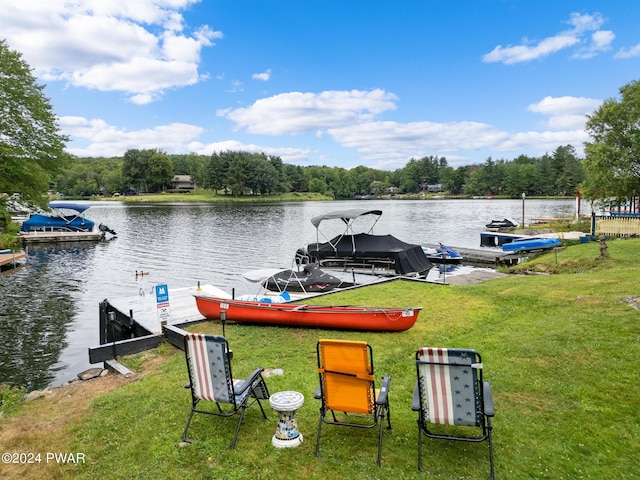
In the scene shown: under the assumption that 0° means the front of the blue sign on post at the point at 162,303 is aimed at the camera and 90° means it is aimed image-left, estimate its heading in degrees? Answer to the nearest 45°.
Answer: approximately 0°

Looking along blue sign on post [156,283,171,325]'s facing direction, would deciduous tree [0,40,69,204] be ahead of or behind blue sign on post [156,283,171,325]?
behind

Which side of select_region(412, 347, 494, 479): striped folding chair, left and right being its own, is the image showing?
back

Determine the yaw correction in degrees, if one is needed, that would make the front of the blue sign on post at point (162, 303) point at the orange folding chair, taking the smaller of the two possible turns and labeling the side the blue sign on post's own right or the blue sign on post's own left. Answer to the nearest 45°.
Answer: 0° — it already faces it

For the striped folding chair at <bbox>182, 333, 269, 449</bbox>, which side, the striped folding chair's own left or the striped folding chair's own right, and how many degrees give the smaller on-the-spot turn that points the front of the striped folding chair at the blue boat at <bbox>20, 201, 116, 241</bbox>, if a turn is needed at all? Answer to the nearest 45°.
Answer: approximately 45° to the striped folding chair's own left

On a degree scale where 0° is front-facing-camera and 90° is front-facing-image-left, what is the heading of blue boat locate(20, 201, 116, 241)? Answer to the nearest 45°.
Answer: approximately 90°

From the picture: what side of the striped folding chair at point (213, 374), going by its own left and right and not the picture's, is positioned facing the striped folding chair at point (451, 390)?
right

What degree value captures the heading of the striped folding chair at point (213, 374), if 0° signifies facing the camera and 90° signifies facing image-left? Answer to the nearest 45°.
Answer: approximately 225°

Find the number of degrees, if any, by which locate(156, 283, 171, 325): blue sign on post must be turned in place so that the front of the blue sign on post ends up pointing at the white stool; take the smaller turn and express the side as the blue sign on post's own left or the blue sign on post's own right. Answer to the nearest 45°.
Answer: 0° — it already faces it

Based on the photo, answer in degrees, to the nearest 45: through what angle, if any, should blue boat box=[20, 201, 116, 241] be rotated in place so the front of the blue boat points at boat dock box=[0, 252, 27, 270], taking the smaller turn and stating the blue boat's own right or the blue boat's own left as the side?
approximately 90° to the blue boat's own left
